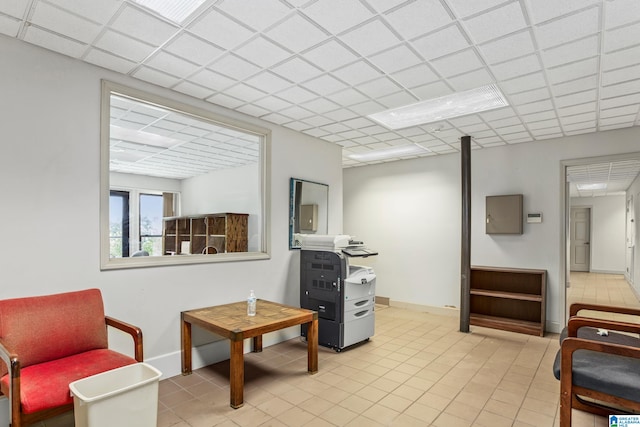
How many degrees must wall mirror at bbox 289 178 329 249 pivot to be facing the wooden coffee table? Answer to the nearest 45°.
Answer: approximately 45° to its right

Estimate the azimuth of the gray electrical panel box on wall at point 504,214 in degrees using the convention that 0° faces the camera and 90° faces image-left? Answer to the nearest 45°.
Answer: approximately 0°

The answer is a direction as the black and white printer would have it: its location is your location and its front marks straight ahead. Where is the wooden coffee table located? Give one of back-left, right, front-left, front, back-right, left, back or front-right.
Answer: right

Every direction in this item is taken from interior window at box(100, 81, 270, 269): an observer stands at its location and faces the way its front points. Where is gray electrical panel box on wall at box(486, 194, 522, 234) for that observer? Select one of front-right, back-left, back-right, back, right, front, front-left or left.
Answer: front-left

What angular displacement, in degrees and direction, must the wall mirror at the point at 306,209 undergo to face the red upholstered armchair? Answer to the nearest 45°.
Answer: approximately 90° to its right

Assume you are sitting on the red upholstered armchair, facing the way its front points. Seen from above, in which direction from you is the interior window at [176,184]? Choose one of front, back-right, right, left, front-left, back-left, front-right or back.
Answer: left

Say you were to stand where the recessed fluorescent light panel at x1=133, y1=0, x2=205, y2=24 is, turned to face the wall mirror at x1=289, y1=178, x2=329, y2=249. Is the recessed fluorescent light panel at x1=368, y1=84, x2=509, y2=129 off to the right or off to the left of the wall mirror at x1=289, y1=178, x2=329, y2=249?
right
